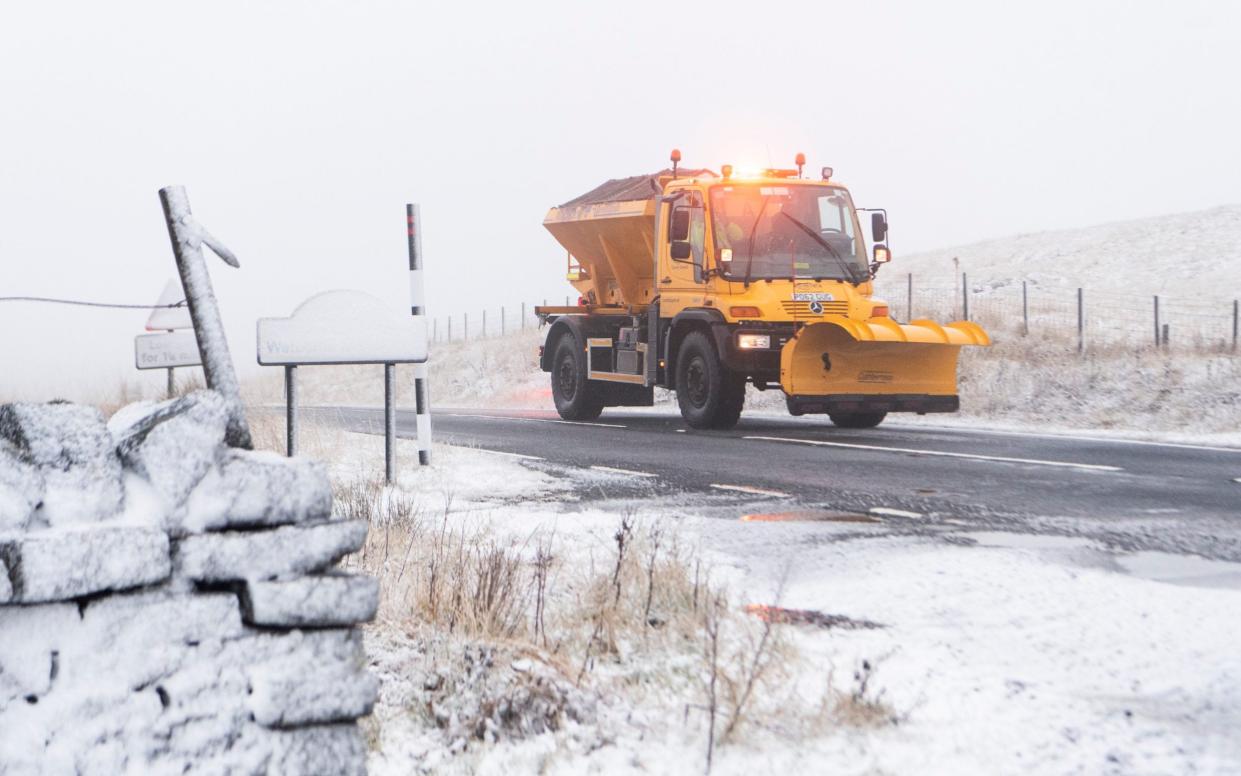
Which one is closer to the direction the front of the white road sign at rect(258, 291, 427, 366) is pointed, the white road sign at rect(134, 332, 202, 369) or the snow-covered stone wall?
the snow-covered stone wall

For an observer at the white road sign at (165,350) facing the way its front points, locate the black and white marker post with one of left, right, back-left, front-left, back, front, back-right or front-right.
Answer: front-left

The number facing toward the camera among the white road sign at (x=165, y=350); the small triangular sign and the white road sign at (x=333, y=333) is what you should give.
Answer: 3

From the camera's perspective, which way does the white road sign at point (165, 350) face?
toward the camera

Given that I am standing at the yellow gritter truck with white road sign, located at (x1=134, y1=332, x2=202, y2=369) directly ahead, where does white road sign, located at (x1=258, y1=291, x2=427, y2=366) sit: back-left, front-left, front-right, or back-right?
front-left

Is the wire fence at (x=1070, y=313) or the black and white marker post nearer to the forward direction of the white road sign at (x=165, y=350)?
the black and white marker post

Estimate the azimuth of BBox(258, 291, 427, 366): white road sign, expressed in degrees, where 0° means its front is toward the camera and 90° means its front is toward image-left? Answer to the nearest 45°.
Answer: approximately 0°

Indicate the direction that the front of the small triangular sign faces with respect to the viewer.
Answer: facing the viewer

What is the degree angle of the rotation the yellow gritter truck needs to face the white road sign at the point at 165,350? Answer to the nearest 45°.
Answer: approximately 90° to its right
